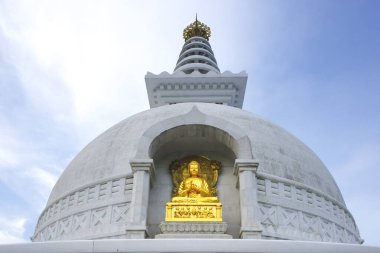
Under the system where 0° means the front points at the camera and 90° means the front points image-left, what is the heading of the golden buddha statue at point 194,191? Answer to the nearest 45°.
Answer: approximately 0°
